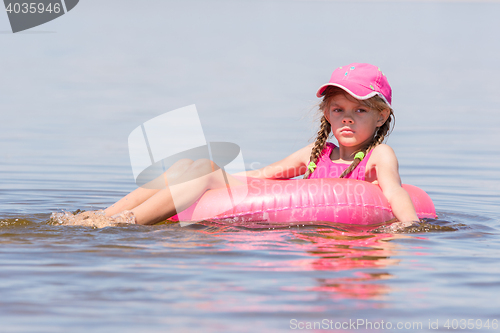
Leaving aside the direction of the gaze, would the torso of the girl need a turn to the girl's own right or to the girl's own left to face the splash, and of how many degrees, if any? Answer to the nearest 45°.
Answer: approximately 45° to the girl's own right

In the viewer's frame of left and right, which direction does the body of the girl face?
facing the viewer and to the left of the viewer
